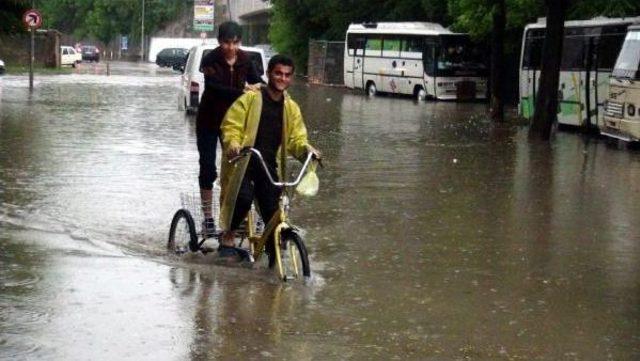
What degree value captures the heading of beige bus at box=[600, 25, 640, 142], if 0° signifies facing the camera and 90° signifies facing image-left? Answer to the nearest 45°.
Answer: approximately 45°

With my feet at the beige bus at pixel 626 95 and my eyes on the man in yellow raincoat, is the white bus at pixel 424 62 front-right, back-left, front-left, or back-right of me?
back-right

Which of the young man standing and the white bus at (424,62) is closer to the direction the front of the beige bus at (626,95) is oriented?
the young man standing

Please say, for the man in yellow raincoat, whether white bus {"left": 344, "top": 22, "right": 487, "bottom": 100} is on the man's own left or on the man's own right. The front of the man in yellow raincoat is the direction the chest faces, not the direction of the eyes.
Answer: on the man's own left

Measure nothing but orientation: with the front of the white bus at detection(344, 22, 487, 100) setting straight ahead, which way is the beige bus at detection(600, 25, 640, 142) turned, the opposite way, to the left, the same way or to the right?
to the right

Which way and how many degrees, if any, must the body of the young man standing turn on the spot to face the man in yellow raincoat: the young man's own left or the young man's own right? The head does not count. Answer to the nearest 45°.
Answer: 0° — they already face them

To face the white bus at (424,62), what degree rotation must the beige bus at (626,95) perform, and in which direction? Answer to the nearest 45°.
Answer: approximately 135° to its right

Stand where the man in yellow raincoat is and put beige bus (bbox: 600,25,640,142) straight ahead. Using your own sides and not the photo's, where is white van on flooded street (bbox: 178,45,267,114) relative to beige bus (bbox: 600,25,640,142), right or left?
left
